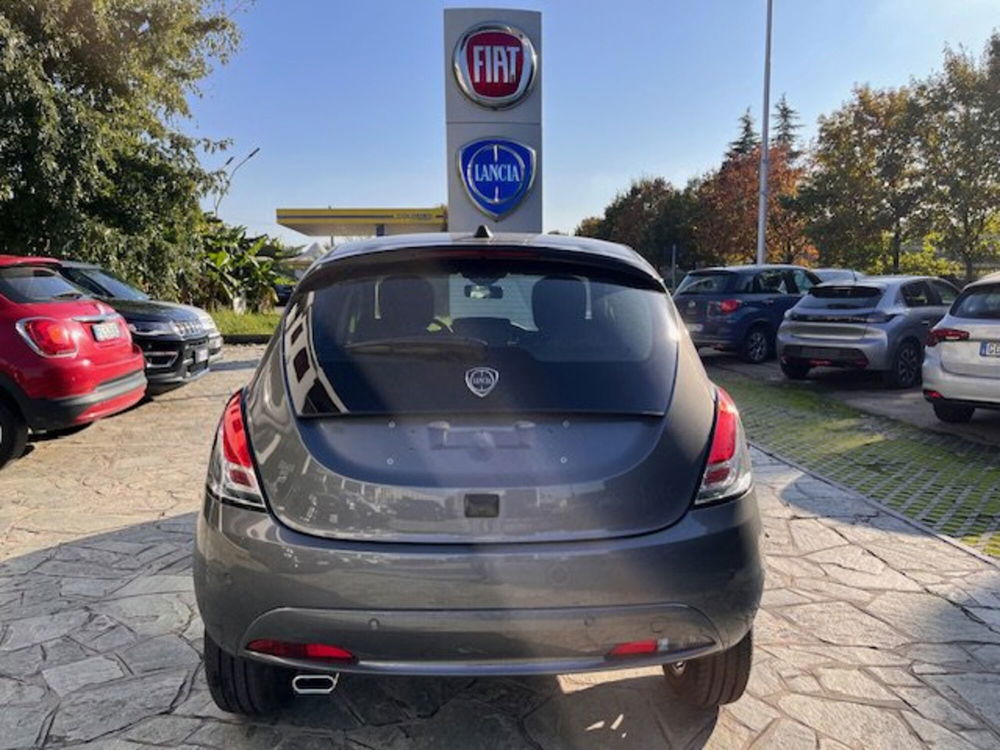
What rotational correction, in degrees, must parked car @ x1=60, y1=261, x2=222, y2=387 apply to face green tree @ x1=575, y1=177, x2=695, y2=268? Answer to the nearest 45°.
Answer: approximately 90° to its left

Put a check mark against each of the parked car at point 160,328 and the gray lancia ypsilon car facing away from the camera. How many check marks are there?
1

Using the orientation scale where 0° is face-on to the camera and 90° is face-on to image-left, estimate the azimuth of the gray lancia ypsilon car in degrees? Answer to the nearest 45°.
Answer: approximately 180°

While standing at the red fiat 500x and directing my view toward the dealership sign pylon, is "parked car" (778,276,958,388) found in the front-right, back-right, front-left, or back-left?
front-right

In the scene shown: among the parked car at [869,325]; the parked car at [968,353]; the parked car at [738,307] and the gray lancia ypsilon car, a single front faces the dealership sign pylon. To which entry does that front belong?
the gray lancia ypsilon car

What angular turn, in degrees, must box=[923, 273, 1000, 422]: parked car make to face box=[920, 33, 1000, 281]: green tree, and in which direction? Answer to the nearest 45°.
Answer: approximately 45° to its left

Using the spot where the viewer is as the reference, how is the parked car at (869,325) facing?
facing away from the viewer and to the right of the viewer

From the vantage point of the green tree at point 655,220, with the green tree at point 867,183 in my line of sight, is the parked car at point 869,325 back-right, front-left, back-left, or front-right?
front-right

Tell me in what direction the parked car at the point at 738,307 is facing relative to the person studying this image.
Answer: facing away from the viewer and to the right of the viewer

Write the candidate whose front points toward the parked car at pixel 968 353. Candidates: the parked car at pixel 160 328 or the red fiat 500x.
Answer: the parked car at pixel 160 328

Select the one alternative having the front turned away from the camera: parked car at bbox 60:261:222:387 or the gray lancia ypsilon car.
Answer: the gray lancia ypsilon car

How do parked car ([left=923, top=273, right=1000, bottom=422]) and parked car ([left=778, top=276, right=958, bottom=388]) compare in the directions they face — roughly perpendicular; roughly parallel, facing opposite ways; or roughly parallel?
roughly parallel

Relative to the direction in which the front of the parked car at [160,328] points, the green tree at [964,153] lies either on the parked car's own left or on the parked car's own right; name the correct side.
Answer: on the parked car's own left

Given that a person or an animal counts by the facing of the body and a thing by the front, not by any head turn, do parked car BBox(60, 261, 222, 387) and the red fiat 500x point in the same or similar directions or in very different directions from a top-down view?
very different directions

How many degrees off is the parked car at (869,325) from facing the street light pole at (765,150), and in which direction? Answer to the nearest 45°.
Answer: approximately 45° to its left
